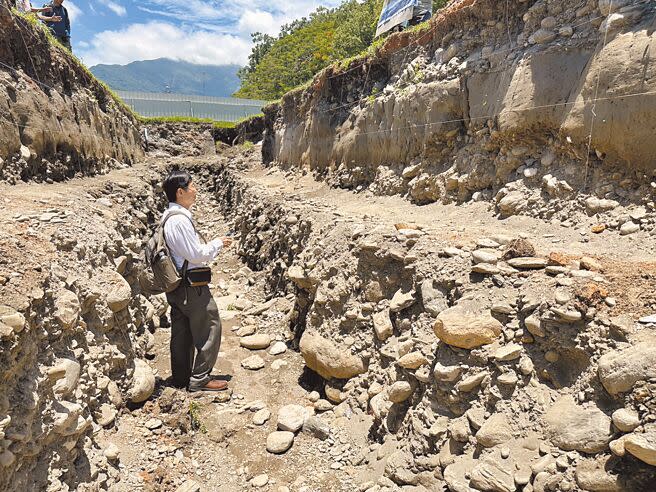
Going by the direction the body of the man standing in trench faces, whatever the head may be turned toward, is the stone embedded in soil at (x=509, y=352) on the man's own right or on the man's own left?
on the man's own right

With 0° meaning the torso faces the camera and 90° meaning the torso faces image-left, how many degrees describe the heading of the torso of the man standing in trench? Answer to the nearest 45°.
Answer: approximately 270°

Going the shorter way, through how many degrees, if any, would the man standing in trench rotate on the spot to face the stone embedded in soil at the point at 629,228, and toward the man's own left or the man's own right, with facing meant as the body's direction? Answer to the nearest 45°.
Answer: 0° — they already face it

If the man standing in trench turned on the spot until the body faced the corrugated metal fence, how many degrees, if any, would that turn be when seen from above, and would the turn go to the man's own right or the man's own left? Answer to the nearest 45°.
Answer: approximately 90° to the man's own left

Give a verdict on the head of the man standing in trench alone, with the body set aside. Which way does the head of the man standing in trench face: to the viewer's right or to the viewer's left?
to the viewer's right

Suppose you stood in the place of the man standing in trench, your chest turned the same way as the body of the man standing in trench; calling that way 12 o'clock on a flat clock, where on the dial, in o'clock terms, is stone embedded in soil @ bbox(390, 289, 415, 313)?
The stone embedded in soil is roughly at 1 o'clock from the man standing in trench.

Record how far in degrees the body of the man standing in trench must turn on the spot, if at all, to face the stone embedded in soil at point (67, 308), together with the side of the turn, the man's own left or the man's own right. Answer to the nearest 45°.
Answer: approximately 135° to the man's own right
